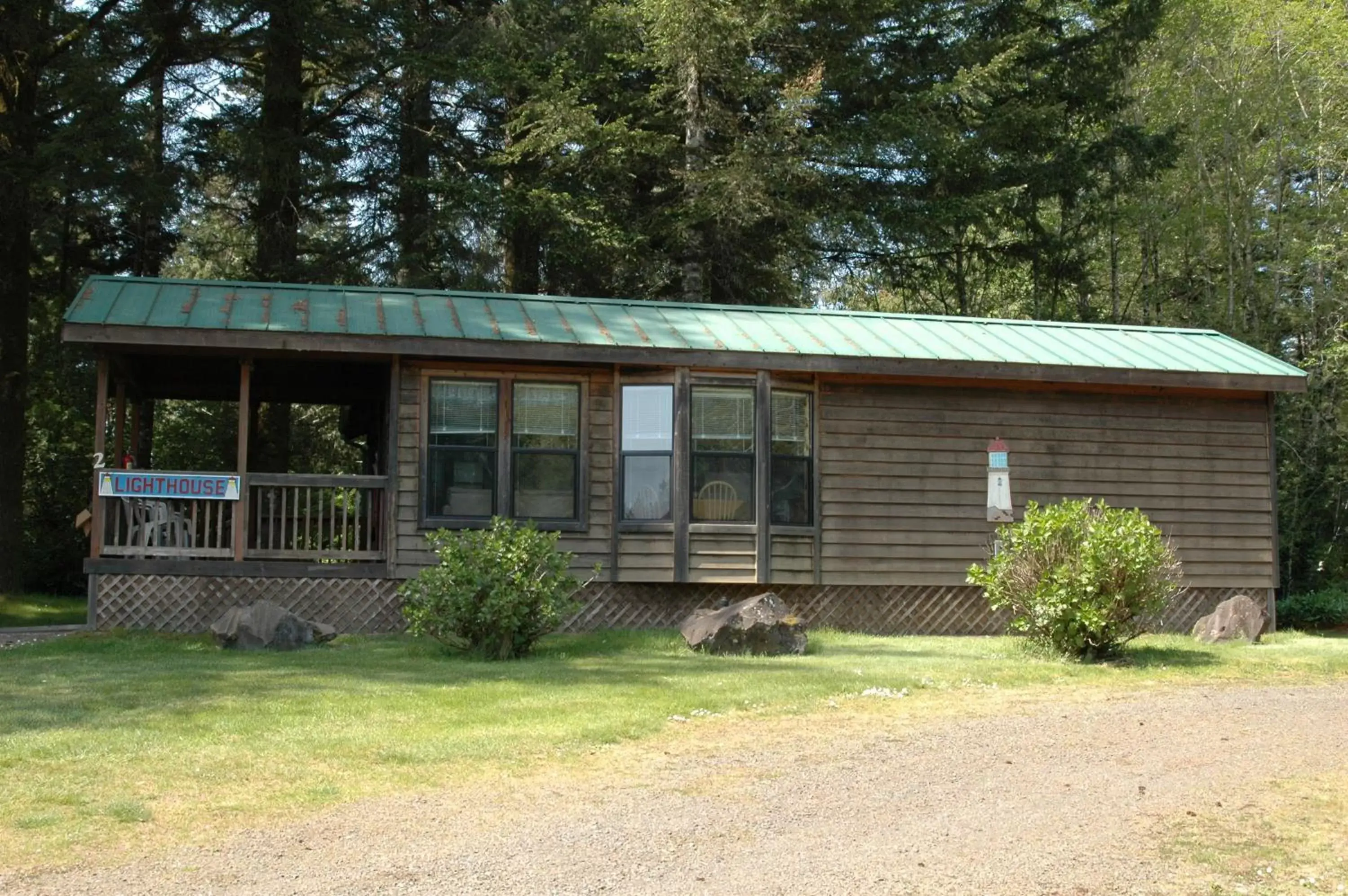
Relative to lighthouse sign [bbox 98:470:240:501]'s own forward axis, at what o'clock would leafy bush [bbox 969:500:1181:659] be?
The leafy bush is roughly at 10 o'clock from the lighthouse sign.

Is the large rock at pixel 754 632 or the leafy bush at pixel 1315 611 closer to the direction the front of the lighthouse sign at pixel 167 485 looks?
the large rock

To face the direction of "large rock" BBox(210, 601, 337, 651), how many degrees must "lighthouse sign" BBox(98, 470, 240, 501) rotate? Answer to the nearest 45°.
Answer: approximately 45° to its left

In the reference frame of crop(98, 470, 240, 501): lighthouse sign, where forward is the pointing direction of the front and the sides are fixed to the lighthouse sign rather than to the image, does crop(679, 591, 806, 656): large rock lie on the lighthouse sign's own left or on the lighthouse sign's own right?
on the lighthouse sign's own left

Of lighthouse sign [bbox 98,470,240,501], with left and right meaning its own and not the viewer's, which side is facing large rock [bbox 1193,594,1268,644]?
left

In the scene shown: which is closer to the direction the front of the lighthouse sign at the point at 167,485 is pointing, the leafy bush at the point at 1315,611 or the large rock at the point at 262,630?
the large rock

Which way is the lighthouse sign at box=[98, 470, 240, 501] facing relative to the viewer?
toward the camera

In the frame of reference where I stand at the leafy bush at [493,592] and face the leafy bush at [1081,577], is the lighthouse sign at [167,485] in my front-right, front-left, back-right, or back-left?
back-left

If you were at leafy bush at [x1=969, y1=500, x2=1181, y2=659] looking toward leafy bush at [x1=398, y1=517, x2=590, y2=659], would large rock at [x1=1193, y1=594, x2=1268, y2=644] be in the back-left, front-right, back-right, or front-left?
back-right

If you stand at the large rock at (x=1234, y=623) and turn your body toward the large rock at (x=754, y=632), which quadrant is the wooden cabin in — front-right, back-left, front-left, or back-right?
front-right
